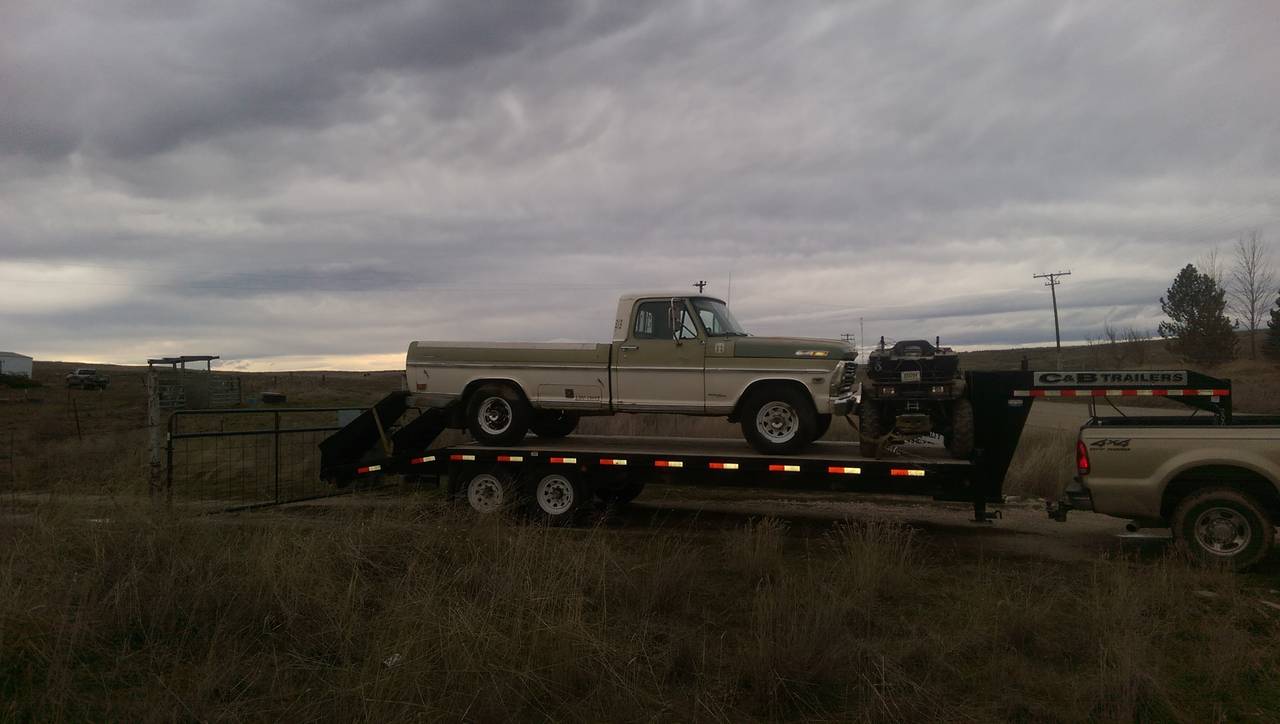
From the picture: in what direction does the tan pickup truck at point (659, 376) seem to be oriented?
to the viewer's right

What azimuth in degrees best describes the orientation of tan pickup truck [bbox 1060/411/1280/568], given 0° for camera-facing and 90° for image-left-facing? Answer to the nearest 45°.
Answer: approximately 270°

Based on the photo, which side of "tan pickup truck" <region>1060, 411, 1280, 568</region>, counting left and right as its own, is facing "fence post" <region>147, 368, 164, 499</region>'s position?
back

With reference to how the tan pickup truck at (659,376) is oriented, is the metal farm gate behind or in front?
behind

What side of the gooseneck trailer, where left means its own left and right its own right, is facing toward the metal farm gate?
back

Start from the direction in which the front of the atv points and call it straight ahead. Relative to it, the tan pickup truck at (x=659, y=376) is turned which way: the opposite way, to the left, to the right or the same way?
to the right

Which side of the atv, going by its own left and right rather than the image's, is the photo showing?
back

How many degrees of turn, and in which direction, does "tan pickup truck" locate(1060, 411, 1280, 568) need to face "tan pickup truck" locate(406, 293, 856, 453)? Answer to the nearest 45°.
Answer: approximately 180°

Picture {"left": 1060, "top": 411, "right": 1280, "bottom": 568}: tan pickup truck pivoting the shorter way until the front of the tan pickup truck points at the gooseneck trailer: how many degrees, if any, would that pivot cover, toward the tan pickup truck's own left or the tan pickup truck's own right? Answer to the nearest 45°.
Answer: approximately 180°

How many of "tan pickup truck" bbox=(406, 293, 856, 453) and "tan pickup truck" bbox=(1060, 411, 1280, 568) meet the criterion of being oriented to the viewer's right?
2

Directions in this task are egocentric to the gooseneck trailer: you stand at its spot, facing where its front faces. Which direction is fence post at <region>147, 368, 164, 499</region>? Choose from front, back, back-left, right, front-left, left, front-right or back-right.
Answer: back

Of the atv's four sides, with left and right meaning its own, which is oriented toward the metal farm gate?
left

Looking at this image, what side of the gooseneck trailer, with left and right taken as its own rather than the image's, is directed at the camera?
right
